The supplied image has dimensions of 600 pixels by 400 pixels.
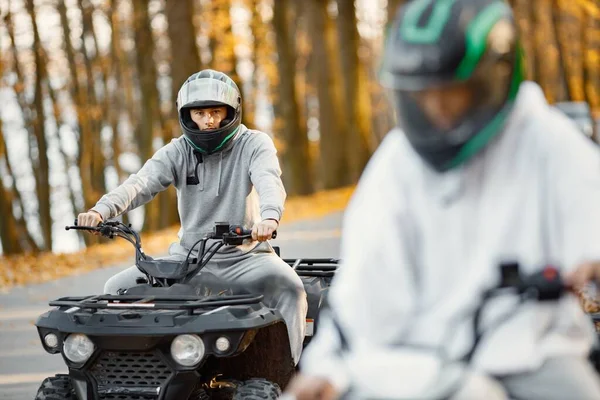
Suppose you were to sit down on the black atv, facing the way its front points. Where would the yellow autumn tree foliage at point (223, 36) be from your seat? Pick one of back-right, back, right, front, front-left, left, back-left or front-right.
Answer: back-right

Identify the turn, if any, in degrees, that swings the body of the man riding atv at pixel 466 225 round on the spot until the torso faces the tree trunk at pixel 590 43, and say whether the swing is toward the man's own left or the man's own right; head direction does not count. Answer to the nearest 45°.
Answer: approximately 135° to the man's own right

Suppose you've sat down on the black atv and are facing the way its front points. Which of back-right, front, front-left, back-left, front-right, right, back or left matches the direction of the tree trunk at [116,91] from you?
back-right

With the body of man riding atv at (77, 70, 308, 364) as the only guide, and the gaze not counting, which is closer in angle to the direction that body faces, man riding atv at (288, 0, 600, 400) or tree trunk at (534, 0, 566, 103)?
the man riding atv

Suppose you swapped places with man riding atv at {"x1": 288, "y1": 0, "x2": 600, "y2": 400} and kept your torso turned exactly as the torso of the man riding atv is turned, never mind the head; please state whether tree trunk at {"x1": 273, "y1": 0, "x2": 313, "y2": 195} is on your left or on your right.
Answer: on your right

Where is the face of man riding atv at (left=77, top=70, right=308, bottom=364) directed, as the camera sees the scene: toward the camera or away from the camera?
toward the camera

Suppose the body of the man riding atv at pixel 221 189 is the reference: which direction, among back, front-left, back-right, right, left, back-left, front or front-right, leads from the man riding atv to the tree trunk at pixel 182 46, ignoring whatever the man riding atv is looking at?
back-right

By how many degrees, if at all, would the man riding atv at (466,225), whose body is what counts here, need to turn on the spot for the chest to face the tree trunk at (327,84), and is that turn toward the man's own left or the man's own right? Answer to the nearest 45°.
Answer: approximately 135° to the man's own right

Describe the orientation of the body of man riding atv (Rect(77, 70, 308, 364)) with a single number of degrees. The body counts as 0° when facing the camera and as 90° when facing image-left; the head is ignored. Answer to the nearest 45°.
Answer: approximately 45°

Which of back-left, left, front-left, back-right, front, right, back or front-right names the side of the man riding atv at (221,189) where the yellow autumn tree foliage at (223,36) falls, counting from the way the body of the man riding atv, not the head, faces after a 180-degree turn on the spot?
front-left

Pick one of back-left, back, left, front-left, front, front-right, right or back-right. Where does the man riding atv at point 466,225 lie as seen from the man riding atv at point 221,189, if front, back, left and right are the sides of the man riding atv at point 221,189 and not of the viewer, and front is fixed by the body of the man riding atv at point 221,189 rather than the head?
front-left

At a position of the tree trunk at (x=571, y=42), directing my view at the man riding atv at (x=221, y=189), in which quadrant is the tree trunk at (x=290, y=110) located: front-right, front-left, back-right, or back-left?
front-right

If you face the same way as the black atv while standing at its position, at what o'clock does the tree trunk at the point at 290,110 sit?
The tree trunk is roughly at 5 o'clock from the black atv.

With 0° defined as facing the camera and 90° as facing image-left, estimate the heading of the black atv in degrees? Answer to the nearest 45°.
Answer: approximately 45°
